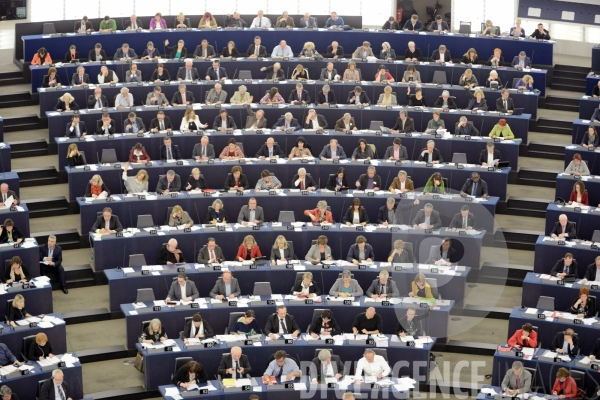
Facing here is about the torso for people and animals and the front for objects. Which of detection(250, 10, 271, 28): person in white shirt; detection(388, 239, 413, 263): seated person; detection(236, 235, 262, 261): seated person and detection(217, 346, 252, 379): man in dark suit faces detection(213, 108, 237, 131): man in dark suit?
the person in white shirt

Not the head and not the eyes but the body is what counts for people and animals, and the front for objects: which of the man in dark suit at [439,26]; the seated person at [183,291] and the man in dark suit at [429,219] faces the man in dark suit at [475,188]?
the man in dark suit at [439,26]

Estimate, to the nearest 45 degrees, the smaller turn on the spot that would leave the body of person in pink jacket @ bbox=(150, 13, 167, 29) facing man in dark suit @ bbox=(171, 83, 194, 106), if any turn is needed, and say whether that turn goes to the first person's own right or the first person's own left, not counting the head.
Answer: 0° — they already face them

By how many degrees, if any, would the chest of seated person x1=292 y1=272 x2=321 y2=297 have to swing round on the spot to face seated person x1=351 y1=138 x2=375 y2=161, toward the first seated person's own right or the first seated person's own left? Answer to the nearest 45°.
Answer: approximately 180°

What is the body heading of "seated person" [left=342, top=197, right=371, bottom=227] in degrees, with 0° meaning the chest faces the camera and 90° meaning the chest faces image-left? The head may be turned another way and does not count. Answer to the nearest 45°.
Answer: approximately 0°

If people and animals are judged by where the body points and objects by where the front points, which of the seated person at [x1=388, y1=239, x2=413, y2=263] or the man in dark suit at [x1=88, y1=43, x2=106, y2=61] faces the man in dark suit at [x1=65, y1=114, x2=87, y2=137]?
the man in dark suit at [x1=88, y1=43, x2=106, y2=61]

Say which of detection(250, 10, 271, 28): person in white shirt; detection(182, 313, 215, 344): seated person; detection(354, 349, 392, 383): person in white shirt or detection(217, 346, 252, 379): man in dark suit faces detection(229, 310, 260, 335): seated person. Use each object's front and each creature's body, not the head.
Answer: detection(250, 10, 271, 28): person in white shirt

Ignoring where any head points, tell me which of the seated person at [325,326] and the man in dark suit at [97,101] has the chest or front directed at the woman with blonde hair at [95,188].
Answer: the man in dark suit

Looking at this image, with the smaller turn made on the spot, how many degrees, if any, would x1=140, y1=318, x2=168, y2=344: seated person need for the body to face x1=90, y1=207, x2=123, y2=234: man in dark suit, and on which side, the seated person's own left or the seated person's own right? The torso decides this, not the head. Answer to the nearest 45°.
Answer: approximately 180°

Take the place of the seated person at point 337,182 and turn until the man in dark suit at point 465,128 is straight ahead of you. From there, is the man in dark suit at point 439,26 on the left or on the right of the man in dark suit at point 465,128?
left

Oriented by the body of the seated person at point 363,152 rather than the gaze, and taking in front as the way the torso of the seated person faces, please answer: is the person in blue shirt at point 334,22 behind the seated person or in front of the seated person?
behind

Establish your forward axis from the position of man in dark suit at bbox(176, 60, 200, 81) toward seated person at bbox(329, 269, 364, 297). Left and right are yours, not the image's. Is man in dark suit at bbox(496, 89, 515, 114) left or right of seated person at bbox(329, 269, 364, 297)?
left

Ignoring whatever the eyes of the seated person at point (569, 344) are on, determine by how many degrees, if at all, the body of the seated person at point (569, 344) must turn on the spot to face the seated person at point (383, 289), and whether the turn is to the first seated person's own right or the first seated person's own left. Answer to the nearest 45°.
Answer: approximately 90° to the first seated person's own right

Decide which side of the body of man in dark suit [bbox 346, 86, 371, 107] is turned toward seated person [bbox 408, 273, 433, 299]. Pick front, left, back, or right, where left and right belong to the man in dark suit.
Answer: front
